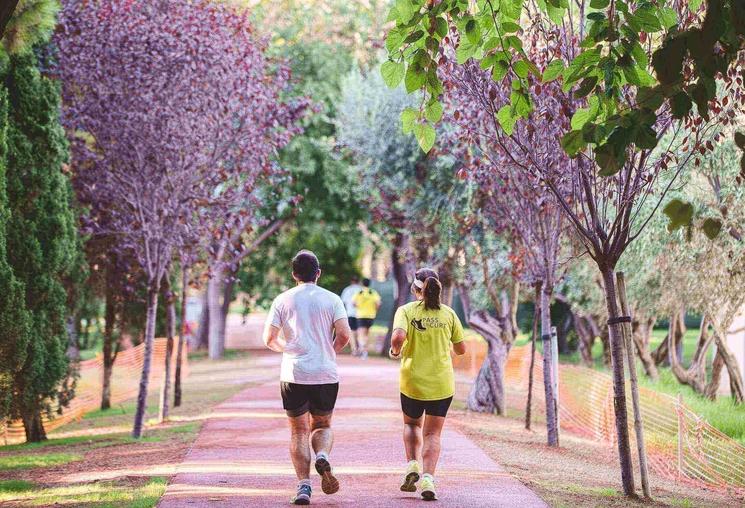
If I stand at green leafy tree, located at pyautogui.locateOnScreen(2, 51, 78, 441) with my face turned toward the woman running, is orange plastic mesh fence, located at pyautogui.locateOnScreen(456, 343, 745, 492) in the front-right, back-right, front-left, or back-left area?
front-left

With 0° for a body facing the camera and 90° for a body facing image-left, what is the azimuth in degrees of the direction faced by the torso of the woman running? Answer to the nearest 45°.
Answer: approximately 180°

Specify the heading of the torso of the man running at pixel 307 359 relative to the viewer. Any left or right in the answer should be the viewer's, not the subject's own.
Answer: facing away from the viewer

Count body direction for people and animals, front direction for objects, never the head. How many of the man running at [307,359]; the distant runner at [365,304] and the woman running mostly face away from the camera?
3

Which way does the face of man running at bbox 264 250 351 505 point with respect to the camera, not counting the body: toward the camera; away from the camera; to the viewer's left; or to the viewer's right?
away from the camera

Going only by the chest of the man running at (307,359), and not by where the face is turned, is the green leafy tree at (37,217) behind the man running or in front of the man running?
in front

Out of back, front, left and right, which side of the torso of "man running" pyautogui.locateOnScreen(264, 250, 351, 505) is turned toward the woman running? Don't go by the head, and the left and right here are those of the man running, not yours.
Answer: right

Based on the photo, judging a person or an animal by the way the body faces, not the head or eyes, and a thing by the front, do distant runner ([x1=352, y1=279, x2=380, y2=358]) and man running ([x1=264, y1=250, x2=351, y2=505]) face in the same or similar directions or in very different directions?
same or similar directions

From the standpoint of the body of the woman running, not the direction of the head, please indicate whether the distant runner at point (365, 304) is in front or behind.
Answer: in front

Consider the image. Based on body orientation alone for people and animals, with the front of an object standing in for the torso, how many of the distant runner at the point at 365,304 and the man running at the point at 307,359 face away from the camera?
2

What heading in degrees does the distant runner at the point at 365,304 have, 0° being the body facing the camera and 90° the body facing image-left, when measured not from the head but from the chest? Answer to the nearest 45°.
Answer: approximately 180°

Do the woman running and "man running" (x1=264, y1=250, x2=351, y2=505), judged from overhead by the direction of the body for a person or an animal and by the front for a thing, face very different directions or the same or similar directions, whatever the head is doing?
same or similar directions

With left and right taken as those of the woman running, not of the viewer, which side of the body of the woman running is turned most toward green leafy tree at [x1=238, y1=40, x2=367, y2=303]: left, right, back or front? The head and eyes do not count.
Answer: front
